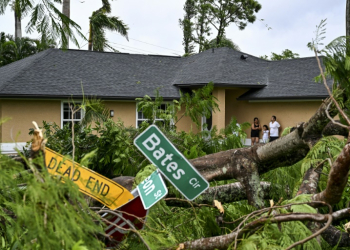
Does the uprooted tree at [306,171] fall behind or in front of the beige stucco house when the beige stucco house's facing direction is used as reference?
in front

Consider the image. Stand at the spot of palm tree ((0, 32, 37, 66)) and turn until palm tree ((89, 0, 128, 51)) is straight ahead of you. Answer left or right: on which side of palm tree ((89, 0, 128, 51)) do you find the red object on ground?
right

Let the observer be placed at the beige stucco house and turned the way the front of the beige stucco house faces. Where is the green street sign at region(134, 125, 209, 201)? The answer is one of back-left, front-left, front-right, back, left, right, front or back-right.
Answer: front

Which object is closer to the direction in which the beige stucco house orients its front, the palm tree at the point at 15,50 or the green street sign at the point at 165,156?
the green street sign

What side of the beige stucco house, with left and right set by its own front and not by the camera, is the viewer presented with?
front

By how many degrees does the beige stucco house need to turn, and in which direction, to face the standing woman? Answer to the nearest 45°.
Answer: approximately 90° to its left

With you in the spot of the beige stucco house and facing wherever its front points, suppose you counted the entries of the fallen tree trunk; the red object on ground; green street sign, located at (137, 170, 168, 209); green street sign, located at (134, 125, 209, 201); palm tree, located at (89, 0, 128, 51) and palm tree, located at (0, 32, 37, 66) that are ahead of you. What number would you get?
4

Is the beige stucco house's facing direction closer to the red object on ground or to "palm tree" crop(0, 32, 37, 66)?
the red object on ground

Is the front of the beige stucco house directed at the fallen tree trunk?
yes

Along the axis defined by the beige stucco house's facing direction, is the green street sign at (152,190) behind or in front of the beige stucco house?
in front

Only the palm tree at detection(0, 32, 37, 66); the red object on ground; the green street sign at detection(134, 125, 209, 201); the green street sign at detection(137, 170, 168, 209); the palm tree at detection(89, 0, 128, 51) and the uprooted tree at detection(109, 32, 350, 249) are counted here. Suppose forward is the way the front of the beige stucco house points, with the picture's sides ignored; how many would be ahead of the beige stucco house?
4

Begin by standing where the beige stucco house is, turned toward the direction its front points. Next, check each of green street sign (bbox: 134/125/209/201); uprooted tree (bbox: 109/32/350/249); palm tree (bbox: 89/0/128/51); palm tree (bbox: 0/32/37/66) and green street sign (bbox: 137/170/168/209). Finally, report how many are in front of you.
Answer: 3

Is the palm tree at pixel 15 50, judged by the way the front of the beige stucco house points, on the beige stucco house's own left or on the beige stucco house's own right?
on the beige stucco house's own right

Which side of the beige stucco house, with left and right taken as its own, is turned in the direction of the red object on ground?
front
